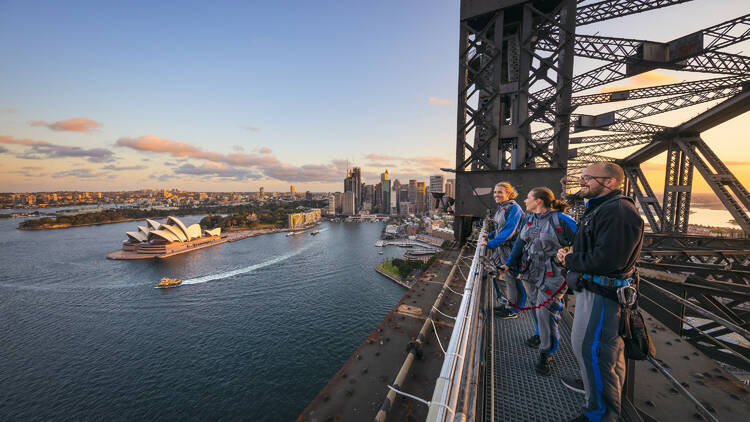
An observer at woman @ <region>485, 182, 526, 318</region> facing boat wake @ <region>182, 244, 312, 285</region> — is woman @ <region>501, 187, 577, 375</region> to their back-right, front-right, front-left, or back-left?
back-left

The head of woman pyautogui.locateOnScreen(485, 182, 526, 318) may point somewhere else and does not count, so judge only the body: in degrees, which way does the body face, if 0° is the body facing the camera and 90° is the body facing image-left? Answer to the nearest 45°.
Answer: approximately 45°

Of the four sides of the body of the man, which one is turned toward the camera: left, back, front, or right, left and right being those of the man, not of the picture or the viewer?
left

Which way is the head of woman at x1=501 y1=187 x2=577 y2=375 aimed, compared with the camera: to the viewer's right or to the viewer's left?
to the viewer's left
